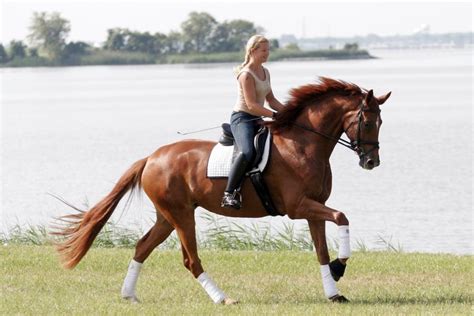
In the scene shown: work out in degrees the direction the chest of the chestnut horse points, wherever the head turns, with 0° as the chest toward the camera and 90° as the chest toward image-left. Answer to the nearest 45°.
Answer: approximately 270°

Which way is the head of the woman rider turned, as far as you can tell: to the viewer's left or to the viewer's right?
to the viewer's right
